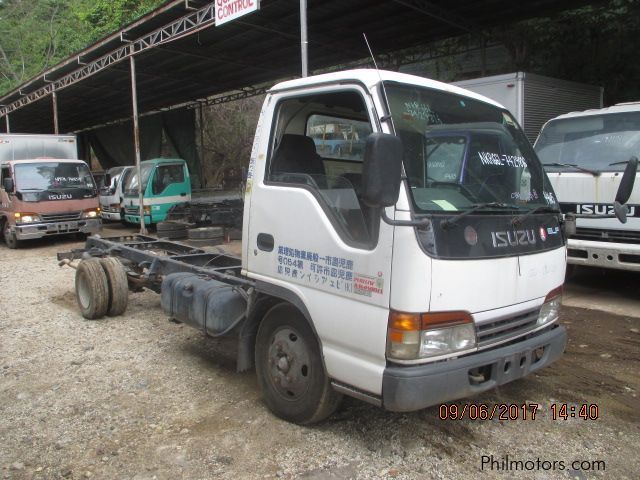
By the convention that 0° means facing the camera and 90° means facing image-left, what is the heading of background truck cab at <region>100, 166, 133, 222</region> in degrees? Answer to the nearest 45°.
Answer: approximately 45°

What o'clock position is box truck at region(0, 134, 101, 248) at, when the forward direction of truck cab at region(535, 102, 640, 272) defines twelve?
box truck at region(0, 134, 101, 248) is roughly at 3 o'clock from truck cab at region(535, 102, 640, 272).

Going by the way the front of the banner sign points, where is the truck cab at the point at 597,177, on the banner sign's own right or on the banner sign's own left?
on the banner sign's own left

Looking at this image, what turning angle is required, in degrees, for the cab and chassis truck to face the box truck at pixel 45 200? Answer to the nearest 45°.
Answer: approximately 180°

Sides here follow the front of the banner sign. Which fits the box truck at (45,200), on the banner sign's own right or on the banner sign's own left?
on the banner sign's own right

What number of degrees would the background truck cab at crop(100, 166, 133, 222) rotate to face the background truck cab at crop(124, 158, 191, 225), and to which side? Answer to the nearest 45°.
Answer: approximately 90° to its left

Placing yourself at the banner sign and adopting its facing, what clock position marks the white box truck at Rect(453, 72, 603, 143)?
The white box truck is roughly at 8 o'clock from the banner sign.
